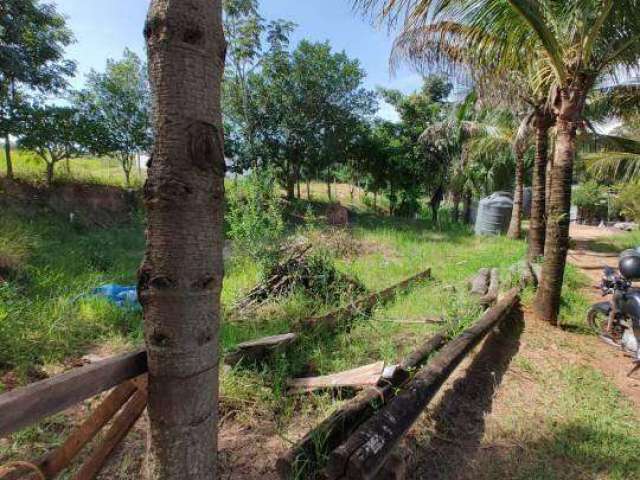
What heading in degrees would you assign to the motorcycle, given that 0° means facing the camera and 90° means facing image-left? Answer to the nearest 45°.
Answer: approximately 135°

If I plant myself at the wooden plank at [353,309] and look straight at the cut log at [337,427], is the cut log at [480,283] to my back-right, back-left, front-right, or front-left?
back-left

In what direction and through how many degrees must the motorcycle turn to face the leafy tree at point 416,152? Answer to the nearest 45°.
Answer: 0° — it already faces it

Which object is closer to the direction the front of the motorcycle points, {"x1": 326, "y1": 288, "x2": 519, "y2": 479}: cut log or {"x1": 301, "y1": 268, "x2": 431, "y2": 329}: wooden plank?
the wooden plank
